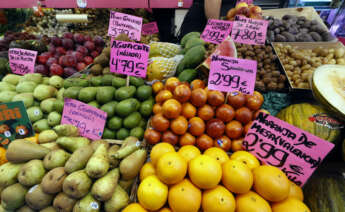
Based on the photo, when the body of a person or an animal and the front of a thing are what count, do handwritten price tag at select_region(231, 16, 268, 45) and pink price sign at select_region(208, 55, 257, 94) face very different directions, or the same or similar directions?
same or similar directions

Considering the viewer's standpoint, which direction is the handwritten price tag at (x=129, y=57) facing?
facing the viewer

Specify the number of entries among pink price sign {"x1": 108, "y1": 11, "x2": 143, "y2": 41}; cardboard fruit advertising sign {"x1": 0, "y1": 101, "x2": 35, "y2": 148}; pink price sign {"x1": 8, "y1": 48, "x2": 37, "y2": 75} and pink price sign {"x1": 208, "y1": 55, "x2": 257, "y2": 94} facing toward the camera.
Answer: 4

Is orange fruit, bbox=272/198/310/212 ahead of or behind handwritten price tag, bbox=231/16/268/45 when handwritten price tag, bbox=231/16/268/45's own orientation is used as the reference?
ahead

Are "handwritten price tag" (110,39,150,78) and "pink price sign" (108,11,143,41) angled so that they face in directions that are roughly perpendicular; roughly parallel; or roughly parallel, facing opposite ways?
roughly parallel

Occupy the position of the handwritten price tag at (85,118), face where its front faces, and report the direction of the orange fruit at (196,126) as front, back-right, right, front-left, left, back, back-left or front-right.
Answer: front-left

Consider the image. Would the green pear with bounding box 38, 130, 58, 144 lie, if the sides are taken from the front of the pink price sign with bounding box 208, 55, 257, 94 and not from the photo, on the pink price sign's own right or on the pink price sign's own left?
on the pink price sign's own right

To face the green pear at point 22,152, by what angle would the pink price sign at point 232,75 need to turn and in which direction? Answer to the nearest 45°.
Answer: approximately 45° to its right

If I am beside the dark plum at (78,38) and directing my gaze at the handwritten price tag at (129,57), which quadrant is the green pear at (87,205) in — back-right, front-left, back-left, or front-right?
front-right

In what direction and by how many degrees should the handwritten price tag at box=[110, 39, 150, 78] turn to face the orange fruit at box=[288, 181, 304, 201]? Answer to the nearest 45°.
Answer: approximately 45° to its left

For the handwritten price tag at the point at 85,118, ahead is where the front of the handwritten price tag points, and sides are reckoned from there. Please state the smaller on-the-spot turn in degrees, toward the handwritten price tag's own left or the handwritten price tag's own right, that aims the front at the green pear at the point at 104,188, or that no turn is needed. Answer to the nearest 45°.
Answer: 0° — it already faces it

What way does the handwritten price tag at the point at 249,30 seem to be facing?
toward the camera

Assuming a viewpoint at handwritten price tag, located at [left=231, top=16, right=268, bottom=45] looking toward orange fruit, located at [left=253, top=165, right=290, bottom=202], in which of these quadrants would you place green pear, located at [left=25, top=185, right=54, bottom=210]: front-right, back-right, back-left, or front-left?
front-right

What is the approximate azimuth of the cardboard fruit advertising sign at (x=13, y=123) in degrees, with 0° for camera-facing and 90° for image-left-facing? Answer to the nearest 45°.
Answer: approximately 0°

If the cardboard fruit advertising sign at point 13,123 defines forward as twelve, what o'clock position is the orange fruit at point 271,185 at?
The orange fruit is roughly at 11 o'clock from the cardboard fruit advertising sign.

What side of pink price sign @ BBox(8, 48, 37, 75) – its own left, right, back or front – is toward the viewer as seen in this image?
front
